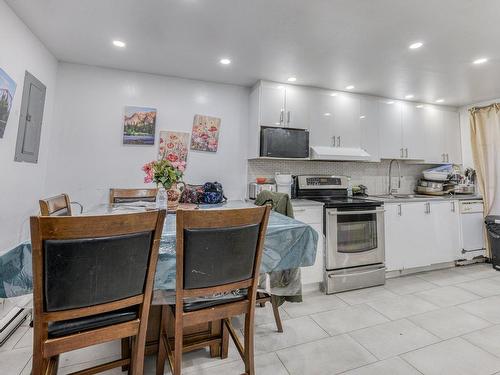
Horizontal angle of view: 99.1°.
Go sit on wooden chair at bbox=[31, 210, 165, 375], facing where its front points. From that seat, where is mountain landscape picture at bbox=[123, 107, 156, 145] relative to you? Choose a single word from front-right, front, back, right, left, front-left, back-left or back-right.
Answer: front

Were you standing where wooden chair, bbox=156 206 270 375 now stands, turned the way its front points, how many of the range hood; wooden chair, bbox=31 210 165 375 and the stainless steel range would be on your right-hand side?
2

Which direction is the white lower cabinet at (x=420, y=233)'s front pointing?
toward the camera

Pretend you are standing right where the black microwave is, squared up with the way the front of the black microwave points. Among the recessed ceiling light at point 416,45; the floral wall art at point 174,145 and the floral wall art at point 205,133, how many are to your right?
2

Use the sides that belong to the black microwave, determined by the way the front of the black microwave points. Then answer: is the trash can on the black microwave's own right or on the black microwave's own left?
on the black microwave's own left

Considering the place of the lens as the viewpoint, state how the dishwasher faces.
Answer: facing the viewer

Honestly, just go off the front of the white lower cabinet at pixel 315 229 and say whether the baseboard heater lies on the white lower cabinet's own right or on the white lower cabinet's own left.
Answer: on the white lower cabinet's own right

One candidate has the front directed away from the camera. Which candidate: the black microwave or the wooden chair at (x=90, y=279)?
the wooden chair

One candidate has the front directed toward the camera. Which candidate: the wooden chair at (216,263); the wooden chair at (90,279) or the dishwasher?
the dishwasher

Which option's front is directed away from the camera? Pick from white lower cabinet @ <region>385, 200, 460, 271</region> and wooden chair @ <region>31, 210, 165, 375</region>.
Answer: the wooden chair

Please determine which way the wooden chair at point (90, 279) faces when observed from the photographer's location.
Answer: facing away from the viewer

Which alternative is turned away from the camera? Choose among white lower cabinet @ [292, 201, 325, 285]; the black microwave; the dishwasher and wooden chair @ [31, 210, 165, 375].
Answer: the wooden chair

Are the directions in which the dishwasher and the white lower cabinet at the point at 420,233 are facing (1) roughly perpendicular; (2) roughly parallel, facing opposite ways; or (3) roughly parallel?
roughly parallel
